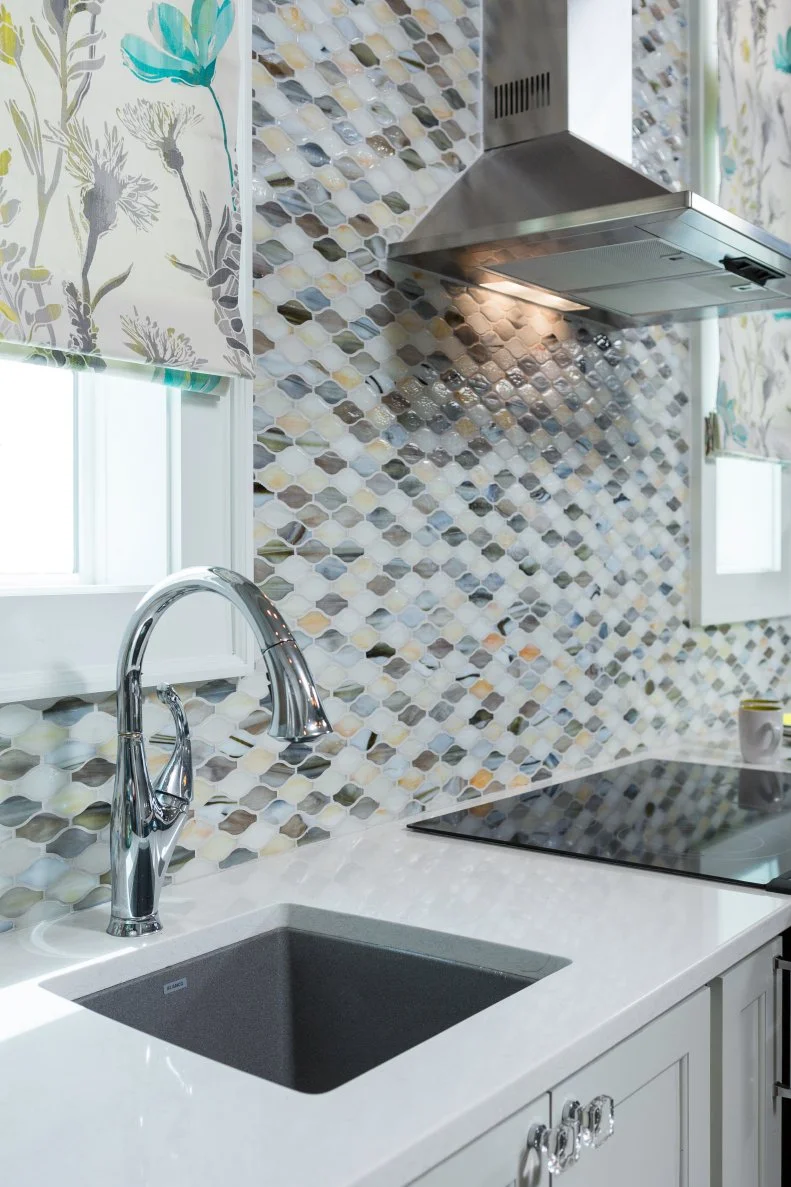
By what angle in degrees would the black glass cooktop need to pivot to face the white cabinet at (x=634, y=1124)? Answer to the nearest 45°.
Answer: approximately 45° to its right

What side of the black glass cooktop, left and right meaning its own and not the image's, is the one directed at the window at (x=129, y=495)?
right

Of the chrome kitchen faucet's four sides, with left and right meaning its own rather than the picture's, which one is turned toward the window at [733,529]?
left

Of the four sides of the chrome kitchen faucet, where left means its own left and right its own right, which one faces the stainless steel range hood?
left

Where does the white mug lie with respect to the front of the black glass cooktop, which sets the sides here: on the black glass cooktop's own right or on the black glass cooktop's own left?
on the black glass cooktop's own left

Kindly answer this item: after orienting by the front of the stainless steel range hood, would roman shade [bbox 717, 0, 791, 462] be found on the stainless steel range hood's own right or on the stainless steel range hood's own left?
on the stainless steel range hood's own left

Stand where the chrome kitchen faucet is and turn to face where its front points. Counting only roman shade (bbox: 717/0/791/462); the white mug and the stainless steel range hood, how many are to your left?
3

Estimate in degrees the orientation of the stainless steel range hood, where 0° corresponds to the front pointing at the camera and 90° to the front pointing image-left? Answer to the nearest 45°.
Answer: approximately 315°

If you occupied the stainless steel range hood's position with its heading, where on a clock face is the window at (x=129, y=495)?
The window is roughly at 3 o'clock from the stainless steel range hood.

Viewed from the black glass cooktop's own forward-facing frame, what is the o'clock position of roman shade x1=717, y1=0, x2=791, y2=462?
The roman shade is roughly at 8 o'clock from the black glass cooktop.
